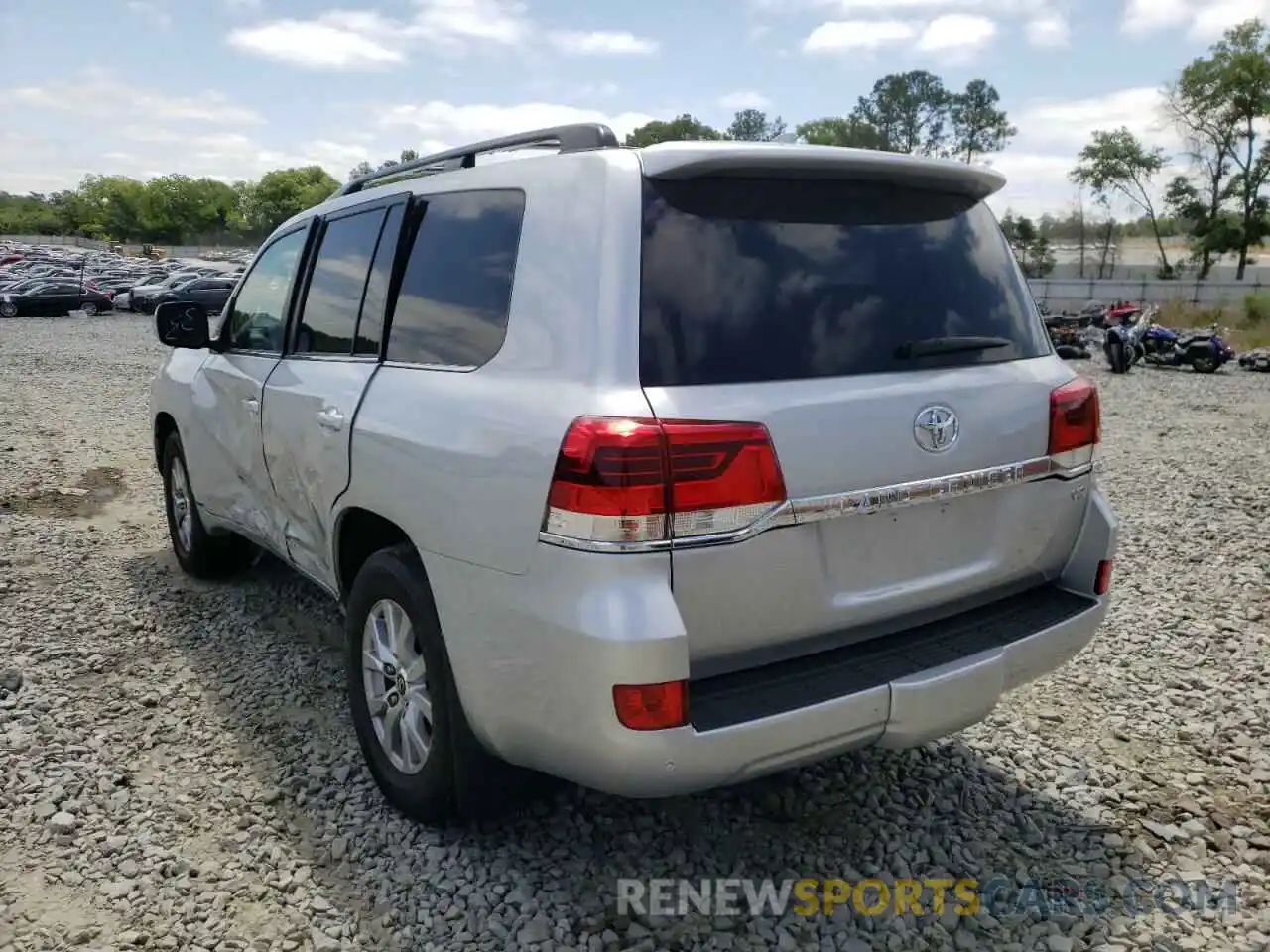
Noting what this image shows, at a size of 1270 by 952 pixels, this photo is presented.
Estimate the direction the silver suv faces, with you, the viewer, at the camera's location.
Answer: facing away from the viewer and to the left of the viewer

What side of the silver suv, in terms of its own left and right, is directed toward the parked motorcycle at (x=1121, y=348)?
right

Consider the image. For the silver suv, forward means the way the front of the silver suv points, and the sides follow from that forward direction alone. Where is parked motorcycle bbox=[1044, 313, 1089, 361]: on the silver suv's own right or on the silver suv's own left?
on the silver suv's own right

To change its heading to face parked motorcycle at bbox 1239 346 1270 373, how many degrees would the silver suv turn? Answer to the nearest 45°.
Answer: approximately 90° to its right

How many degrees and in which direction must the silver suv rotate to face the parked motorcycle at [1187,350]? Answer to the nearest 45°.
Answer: approximately 90° to its right
